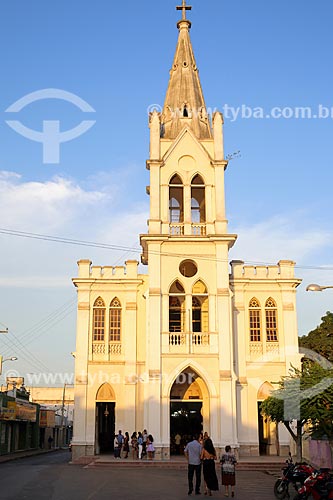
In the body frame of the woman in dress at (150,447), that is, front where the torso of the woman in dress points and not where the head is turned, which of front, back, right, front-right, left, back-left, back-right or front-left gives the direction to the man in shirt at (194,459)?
left

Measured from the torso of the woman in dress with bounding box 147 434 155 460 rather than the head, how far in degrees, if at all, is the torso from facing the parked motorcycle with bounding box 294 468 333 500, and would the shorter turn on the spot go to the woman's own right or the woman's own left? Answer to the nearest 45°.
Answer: approximately 90° to the woman's own left

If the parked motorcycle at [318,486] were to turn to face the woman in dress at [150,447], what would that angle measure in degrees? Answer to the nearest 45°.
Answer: approximately 90° to its right

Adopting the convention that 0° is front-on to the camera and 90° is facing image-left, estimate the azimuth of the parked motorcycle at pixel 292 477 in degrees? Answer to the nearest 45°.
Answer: approximately 45°

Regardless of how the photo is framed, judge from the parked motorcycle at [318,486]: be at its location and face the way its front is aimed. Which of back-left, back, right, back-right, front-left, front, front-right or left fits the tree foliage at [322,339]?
back-right

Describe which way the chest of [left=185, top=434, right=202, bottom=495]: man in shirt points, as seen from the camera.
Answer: away from the camera
